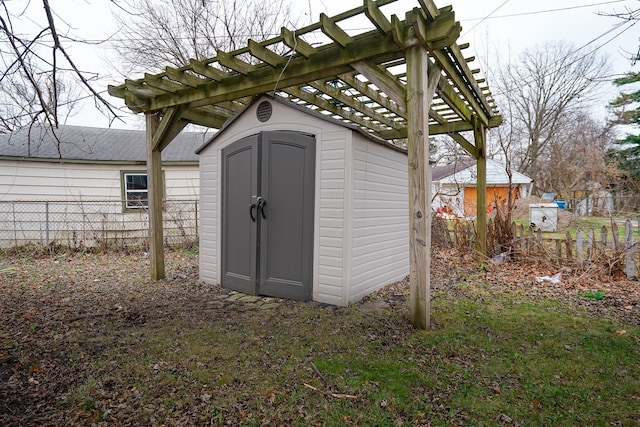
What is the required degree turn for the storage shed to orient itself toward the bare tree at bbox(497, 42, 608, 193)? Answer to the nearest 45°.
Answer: approximately 180°

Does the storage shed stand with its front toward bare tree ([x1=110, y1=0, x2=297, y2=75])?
no

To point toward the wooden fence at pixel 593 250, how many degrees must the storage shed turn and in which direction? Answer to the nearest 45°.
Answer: approximately 135° to its left

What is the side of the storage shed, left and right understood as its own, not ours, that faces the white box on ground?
back

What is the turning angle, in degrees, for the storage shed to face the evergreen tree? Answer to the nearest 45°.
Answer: approximately 180°

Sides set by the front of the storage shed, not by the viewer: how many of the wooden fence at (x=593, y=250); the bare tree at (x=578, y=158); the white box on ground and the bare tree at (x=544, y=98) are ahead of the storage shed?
0

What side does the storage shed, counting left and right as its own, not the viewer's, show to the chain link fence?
right

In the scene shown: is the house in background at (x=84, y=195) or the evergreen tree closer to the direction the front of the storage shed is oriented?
the house in background

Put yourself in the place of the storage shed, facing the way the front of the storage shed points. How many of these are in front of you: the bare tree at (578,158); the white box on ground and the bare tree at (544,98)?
0

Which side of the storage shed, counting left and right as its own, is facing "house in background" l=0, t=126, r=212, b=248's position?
right

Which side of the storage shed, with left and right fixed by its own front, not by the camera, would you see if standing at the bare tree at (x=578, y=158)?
back

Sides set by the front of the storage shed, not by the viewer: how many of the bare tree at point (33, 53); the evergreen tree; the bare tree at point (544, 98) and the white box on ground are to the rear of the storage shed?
3

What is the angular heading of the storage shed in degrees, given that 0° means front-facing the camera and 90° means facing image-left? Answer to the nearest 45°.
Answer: approximately 45°

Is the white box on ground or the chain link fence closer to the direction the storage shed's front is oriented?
the chain link fence
